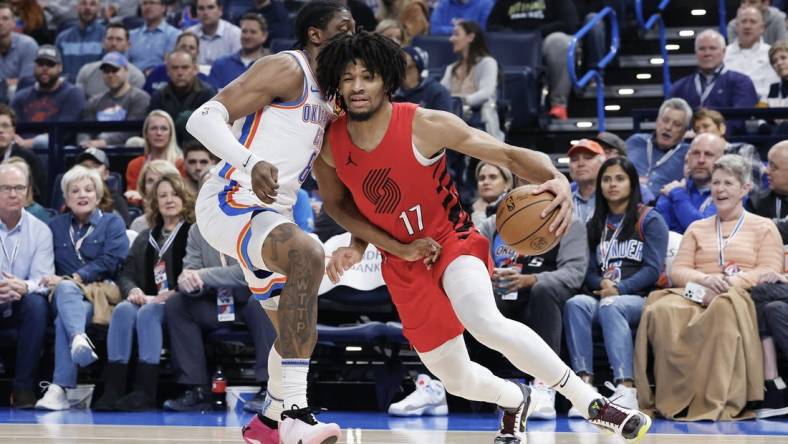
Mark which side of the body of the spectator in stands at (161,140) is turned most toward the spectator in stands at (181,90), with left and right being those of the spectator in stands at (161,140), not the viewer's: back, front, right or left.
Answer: back

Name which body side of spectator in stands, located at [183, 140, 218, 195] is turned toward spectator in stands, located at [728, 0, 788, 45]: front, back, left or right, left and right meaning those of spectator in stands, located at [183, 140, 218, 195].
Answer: left

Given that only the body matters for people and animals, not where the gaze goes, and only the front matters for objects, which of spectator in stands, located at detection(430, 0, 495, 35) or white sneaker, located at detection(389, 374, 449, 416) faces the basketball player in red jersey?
the spectator in stands

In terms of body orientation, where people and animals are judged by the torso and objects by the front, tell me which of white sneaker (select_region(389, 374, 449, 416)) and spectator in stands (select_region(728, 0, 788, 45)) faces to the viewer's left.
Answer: the white sneaker

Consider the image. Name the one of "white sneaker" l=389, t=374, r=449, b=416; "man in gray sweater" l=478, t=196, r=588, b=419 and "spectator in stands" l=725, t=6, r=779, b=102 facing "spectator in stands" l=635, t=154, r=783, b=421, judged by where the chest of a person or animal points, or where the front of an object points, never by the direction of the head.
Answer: "spectator in stands" l=725, t=6, r=779, b=102

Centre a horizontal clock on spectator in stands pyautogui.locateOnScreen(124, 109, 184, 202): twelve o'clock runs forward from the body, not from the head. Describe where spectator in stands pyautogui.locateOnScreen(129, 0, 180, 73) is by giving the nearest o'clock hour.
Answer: spectator in stands pyautogui.locateOnScreen(129, 0, 180, 73) is roughly at 6 o'clock from spectator in stands pyautogui.locateOnScreen(124, 109, 184, 202).

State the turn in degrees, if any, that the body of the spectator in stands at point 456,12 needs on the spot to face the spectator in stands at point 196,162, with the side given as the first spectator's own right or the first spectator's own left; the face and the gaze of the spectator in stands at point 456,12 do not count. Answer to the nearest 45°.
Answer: approximately 45° to the first spectator's own right

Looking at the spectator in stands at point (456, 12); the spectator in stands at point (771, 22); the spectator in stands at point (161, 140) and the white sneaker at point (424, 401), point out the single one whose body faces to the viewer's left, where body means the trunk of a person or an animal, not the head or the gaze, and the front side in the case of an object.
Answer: the white sneaker

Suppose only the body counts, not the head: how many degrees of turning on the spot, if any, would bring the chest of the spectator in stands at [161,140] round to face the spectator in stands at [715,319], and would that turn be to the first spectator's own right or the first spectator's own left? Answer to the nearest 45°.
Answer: approximately 45° to the first spectator's own left

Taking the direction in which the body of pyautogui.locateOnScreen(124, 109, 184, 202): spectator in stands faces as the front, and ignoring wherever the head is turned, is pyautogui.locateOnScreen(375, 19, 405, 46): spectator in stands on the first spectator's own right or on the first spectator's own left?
on the first spectator's own left

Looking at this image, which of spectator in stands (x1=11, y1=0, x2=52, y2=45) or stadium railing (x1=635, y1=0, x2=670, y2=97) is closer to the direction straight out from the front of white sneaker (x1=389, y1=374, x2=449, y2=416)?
the spectator in stands

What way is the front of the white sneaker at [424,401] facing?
to the viewer's left

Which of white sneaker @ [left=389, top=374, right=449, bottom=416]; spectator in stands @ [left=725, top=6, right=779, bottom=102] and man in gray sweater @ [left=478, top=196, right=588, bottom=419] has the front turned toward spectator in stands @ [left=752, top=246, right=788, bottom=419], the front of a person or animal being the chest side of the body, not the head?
spectator in stands @ [left=725, top=6, right=779, bottom=102]
